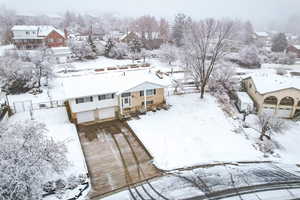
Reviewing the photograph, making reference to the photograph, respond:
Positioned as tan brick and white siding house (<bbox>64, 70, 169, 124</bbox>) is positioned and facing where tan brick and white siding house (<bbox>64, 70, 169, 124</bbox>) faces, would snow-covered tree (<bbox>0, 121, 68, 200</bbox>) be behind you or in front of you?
in front

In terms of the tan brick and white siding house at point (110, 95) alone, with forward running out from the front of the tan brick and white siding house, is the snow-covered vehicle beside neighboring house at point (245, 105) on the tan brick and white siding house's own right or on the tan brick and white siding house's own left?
on the tan brick and white siding house's own left

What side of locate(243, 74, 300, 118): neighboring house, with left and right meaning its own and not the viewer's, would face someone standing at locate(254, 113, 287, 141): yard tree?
front

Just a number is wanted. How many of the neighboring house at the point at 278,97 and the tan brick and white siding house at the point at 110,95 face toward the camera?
2

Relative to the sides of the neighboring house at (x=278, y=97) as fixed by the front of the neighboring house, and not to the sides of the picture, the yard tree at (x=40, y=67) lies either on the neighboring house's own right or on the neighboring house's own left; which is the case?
on the neighboring house's own right

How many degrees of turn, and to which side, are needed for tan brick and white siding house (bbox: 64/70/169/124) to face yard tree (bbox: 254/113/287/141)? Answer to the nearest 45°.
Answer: approximately 90° to its left

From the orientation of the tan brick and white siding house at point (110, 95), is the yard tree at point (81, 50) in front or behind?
behind

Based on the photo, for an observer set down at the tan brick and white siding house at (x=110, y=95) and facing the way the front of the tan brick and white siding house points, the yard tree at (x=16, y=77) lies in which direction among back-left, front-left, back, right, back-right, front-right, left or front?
back-right

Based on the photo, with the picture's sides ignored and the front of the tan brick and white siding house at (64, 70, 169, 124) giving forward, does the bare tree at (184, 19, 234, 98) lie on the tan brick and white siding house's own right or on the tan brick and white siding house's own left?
on the tan brick and white siding house's own left

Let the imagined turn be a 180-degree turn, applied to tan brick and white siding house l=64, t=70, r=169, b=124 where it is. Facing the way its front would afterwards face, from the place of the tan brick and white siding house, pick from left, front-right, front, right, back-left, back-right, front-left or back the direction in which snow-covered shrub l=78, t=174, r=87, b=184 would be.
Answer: back

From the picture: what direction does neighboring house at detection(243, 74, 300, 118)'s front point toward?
toward the camera

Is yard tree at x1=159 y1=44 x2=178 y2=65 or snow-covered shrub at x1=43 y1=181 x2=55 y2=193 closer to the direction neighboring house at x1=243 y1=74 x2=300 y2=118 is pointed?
the snow-covered shrub

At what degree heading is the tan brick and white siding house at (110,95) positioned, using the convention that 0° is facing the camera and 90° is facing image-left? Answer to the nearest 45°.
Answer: approximately 0°

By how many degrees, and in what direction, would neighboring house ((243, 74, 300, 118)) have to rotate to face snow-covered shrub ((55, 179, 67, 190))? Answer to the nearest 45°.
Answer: approximately 45° to its right

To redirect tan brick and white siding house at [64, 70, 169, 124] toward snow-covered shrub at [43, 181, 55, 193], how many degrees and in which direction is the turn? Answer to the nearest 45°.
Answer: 0° — it already faces it

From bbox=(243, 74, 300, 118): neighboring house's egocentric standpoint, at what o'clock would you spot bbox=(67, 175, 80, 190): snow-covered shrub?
The snow-covered shrub is roughly at 1 o'clock from the neighboring house.
